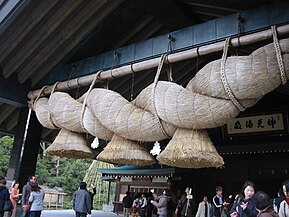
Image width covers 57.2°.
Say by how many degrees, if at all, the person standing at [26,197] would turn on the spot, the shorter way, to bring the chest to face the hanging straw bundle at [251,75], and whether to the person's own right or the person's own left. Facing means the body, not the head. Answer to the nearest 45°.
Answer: approximately 45° to the person's own right

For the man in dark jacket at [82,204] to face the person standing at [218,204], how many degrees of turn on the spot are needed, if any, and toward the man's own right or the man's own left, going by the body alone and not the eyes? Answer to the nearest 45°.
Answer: approximately 90° to the man's own right

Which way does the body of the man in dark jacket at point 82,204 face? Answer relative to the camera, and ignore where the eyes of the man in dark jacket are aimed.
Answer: away from the camera
